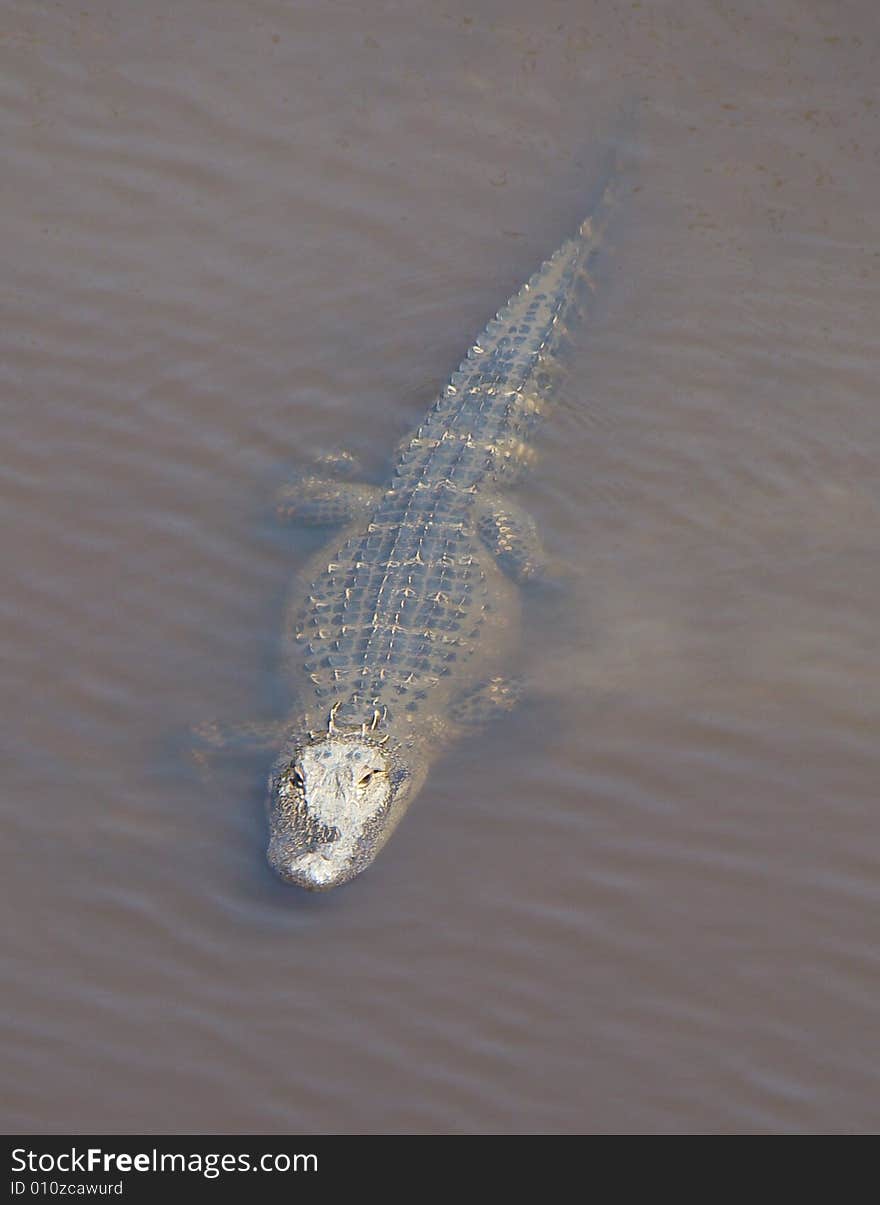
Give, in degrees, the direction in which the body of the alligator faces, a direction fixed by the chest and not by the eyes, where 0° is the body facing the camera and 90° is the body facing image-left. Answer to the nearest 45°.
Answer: approximately 0°
